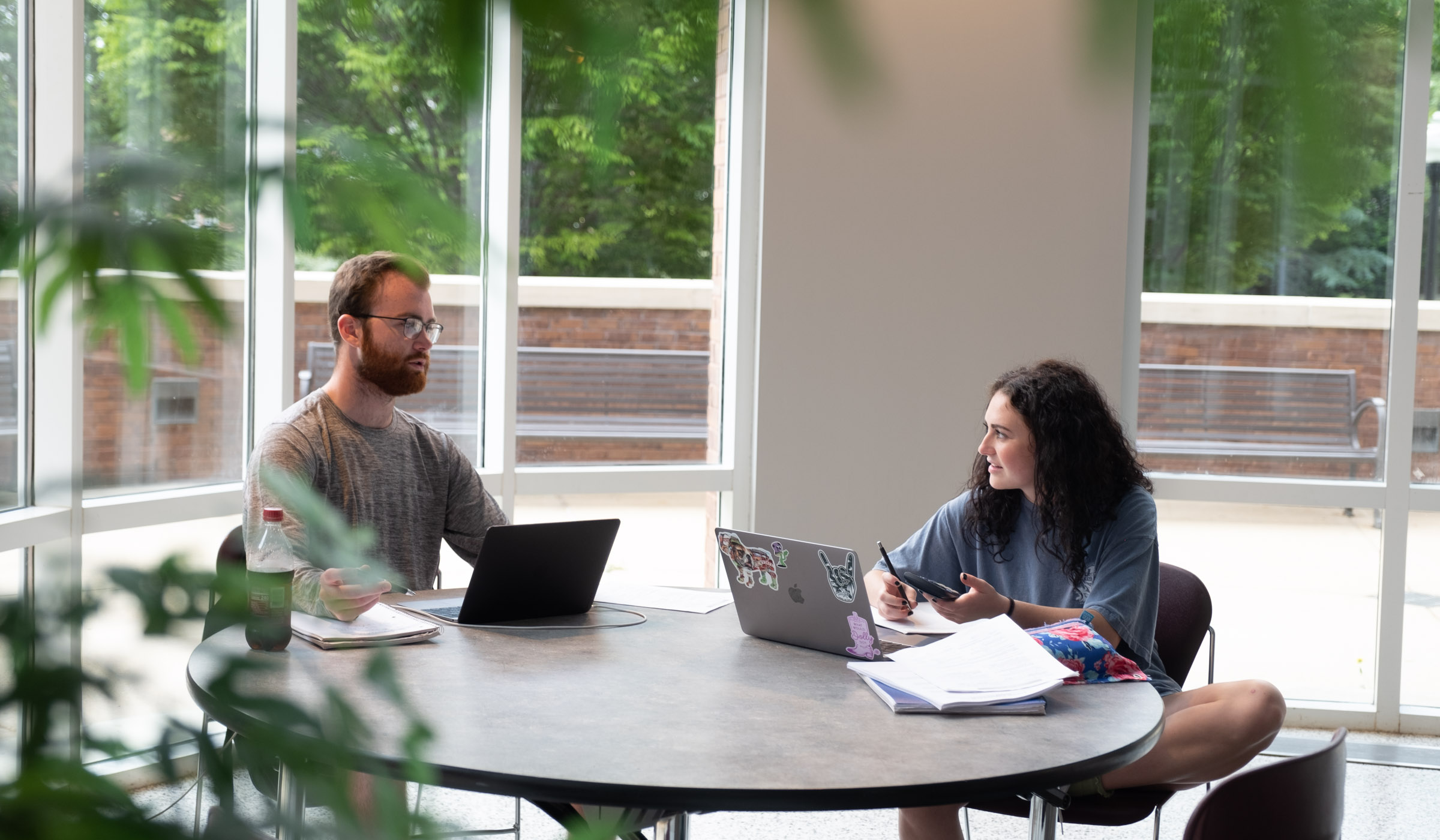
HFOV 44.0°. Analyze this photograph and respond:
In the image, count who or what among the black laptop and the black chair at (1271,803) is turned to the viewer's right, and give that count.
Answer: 0

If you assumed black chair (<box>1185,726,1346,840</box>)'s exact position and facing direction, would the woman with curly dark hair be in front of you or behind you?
in front

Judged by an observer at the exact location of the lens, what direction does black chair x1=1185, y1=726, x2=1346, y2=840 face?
facing away from the viewer and to the left of the viewer

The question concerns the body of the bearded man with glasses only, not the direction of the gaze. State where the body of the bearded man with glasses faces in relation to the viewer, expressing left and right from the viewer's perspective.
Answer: facing the viewer and to the right of the viewer

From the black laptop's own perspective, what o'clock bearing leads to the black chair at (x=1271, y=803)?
The black chair is roughly at 6 o'clock from the black laptop.

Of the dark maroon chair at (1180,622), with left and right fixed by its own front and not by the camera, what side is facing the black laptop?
front

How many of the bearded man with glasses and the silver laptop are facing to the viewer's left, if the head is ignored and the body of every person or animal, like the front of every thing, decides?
0

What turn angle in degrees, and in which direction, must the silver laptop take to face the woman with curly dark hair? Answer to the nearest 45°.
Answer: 0° — it already faces them

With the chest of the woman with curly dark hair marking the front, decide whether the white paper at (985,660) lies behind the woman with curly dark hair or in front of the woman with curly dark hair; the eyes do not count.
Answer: in front

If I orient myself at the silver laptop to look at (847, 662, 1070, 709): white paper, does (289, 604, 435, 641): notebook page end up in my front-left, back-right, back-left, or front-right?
back-right

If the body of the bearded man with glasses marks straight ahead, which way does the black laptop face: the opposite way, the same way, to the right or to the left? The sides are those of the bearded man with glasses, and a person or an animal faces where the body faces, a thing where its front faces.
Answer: the opposite way

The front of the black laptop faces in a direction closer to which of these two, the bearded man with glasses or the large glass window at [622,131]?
the bearded man with glasses

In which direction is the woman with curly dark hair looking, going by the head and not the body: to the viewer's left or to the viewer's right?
to the viewer's left

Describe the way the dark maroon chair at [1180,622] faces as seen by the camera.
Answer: facing the viewer and to the left of the viewer

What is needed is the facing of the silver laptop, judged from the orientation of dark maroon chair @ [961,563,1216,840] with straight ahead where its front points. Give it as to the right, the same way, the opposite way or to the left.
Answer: the opposite way

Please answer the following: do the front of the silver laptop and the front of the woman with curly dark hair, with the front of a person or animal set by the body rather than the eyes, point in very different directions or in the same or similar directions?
very different directions
